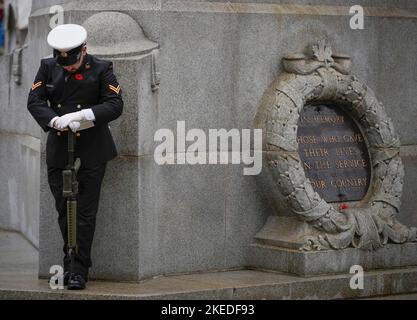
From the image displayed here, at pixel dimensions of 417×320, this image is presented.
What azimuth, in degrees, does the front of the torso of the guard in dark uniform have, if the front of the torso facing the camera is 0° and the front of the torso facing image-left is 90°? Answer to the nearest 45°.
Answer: approximately 0°

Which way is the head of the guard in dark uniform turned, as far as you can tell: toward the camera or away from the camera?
toward the camera
